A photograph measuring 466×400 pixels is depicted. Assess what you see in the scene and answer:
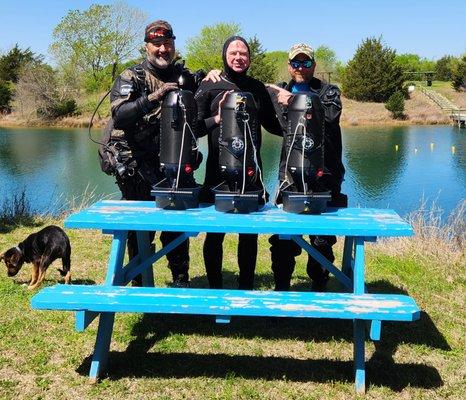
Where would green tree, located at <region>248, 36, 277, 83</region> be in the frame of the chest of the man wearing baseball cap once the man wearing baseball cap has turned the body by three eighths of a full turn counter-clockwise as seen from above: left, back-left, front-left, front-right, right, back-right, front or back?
front-left

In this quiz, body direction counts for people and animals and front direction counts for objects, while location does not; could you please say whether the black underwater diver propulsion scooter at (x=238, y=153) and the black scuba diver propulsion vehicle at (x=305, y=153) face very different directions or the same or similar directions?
same or similar directions

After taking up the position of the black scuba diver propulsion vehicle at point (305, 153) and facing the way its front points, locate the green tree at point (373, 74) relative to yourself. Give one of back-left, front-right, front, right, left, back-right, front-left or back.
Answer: back

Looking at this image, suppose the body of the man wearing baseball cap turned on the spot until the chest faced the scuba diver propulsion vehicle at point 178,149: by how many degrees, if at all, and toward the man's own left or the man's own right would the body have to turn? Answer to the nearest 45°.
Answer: approximately 45° to the man's own right

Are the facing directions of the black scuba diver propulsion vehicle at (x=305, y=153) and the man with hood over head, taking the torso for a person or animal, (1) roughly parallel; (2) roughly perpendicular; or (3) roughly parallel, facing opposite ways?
roughly parallel

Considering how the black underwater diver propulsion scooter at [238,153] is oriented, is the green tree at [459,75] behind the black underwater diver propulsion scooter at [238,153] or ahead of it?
behind

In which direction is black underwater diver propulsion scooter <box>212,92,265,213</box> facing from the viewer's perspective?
toward the camera

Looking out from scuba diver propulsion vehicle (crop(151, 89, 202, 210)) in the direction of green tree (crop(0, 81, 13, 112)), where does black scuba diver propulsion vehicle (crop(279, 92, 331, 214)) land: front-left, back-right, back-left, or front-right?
back-right

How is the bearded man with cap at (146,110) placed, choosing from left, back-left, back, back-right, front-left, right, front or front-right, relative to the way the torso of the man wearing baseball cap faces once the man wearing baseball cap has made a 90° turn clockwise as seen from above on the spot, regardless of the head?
front

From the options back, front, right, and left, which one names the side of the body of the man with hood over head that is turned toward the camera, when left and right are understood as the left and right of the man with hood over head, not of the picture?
front

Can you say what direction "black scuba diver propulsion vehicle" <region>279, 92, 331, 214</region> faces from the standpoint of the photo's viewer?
facing the viewer
